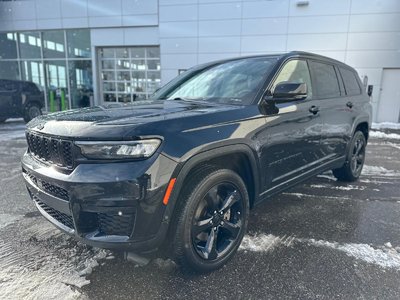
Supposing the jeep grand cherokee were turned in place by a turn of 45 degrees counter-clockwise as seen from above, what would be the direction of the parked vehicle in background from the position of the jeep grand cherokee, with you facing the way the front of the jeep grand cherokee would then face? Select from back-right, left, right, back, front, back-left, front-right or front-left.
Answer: back-right

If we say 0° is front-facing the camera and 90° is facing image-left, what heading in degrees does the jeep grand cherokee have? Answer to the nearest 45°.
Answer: approximately 45°

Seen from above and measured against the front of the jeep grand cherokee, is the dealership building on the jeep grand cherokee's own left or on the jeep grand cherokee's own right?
on the jeep grand cherokee's own right
